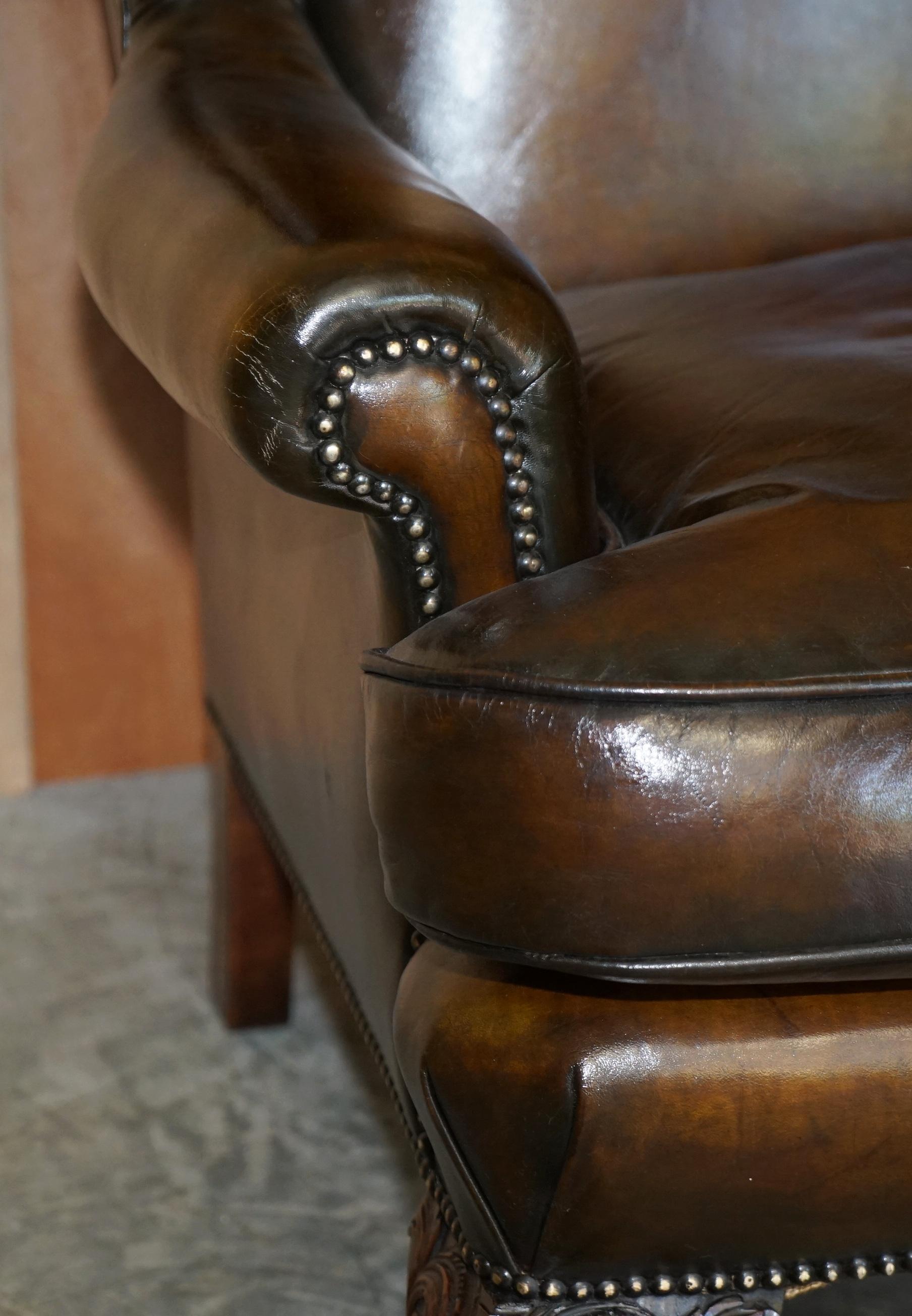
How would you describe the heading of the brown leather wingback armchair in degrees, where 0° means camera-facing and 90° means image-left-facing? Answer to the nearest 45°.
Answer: approximately 315°
